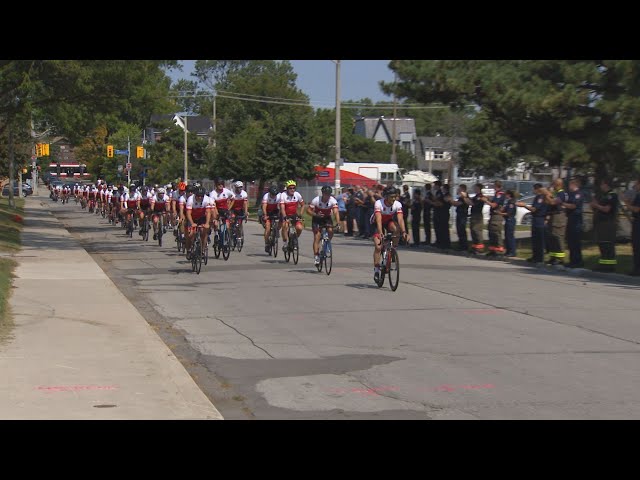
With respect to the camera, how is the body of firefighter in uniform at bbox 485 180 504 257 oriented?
to the viewer's left

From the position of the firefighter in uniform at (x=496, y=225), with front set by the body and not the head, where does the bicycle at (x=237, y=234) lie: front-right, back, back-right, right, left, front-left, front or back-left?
front

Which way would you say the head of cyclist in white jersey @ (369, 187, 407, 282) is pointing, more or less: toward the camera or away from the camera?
toward the camera

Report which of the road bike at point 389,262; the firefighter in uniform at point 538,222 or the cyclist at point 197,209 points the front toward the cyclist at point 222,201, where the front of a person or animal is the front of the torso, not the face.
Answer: the firefighter in uniform

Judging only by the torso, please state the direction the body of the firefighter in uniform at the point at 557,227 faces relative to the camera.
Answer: to the viewer's left

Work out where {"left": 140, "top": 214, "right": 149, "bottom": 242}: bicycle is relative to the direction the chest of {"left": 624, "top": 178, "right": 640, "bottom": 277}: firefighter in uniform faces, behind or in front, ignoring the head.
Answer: in front

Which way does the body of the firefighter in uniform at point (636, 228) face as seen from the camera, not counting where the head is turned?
to the viewer's left

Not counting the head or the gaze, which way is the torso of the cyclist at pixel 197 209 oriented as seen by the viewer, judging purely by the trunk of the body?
toward the camera

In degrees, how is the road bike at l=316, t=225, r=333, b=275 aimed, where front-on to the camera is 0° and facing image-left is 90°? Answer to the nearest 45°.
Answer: approximately 0°

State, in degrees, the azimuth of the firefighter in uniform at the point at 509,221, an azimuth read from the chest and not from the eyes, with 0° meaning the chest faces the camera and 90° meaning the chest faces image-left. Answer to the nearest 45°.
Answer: approximately 90°

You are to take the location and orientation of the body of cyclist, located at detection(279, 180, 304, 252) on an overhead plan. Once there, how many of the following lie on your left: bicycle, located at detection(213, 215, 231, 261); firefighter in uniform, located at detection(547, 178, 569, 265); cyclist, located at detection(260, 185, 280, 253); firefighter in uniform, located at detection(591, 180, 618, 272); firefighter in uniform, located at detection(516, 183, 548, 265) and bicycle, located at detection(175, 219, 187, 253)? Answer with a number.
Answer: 3

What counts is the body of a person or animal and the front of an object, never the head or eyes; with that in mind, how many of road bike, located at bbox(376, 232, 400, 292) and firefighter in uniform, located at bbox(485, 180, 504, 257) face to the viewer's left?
1

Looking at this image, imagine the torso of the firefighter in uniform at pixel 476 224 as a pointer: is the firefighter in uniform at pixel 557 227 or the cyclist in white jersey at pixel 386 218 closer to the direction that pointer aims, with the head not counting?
the cyclist in white jersey

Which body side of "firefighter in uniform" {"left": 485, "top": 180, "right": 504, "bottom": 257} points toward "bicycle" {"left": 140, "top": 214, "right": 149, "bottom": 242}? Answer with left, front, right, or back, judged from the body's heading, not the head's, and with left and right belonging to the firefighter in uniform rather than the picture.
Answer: front

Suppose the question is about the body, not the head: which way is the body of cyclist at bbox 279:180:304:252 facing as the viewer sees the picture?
toward the camera

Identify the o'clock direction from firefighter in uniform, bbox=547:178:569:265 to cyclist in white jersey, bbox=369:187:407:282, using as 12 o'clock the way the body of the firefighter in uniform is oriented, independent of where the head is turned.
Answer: The cyclist in white jersey is roughly at 10 o'clock from the firefighter in uniform.
